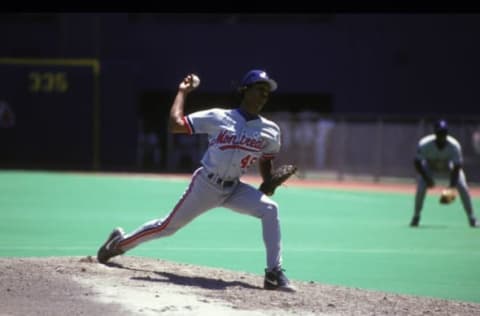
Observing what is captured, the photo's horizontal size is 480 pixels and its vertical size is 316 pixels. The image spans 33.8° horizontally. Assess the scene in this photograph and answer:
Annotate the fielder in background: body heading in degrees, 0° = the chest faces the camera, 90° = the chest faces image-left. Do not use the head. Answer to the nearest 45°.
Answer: approximately 0°
